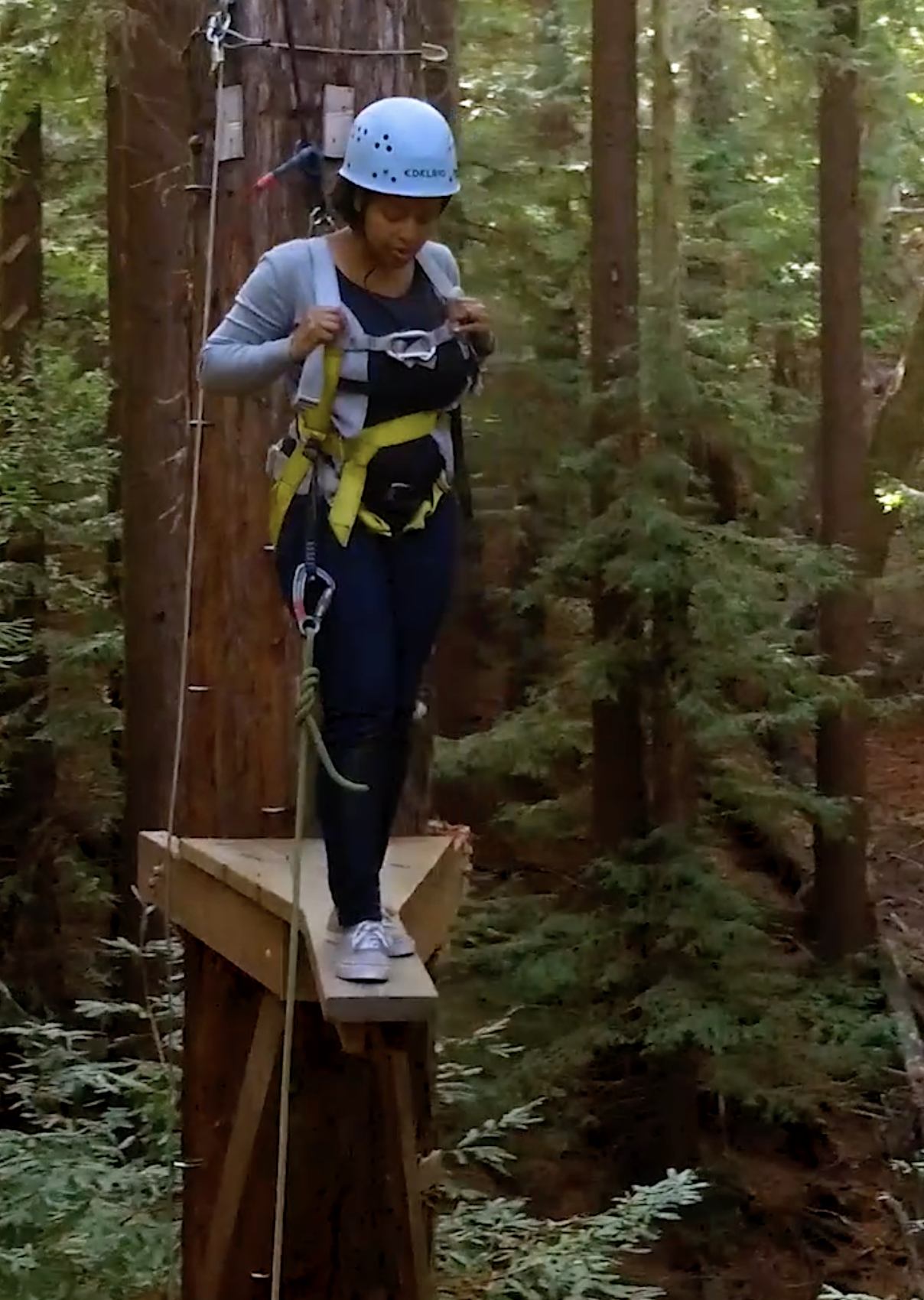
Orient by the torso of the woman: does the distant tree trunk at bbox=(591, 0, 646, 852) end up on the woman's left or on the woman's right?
on the woman's left

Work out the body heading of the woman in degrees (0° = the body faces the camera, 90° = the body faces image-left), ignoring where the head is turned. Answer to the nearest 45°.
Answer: approximately 315°

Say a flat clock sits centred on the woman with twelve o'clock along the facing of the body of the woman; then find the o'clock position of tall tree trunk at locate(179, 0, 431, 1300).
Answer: The tall tree trunk is roughly at 7 o'clock from the woman.

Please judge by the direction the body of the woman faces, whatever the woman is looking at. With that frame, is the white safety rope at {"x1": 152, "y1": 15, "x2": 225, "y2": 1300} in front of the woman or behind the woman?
behind

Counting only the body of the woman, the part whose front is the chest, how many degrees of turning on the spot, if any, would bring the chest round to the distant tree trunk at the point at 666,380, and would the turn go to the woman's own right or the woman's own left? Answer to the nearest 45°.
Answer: approximately 135° to the woman's own left

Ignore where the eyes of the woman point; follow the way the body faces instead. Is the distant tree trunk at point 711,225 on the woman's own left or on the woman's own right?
on the woman's own left

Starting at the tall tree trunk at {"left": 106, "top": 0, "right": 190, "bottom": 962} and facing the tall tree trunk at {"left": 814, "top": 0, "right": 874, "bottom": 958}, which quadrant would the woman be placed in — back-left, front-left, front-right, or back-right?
back-right

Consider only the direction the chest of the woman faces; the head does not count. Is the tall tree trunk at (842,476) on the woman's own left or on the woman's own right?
on the woman's own left
